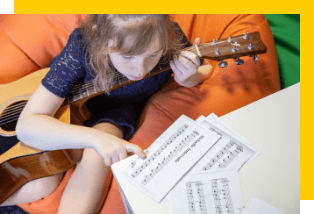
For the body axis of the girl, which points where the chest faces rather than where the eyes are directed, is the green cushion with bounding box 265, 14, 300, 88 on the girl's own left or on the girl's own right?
on the girl's own left

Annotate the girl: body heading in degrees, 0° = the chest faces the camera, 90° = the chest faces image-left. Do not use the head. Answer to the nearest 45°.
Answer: approximately 315°
